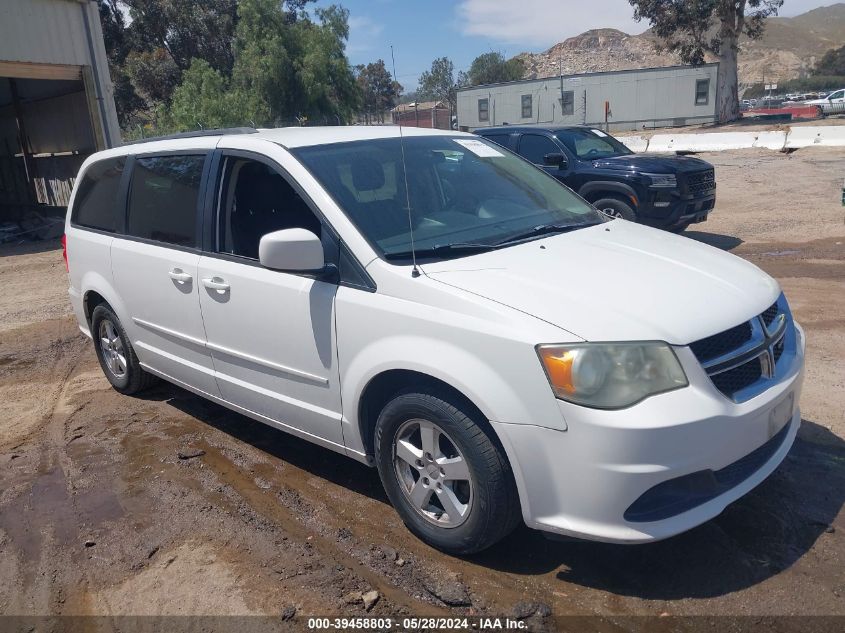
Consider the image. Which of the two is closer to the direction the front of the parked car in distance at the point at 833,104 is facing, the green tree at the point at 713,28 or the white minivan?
the green tree

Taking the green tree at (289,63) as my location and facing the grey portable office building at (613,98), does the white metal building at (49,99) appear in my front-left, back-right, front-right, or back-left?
back-right

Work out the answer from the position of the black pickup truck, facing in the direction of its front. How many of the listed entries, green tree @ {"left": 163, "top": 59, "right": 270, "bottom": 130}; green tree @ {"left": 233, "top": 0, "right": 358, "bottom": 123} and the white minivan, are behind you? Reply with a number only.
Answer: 2

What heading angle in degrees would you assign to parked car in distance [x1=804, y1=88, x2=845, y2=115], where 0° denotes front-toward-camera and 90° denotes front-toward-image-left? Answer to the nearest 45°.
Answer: approximately 90°

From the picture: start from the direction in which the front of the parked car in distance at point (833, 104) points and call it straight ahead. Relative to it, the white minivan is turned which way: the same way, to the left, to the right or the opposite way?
the opposite way

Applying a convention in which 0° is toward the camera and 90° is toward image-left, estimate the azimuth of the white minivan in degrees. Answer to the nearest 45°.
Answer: approximately 315°

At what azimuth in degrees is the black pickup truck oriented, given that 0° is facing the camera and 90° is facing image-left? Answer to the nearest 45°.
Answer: approximately 315°

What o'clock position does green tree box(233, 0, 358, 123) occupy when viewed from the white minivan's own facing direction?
The green tree is roughly at 7 o'clock from the white minivan.

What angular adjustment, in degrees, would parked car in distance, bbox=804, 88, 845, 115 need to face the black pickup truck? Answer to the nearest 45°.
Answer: approximately 90° to its left
